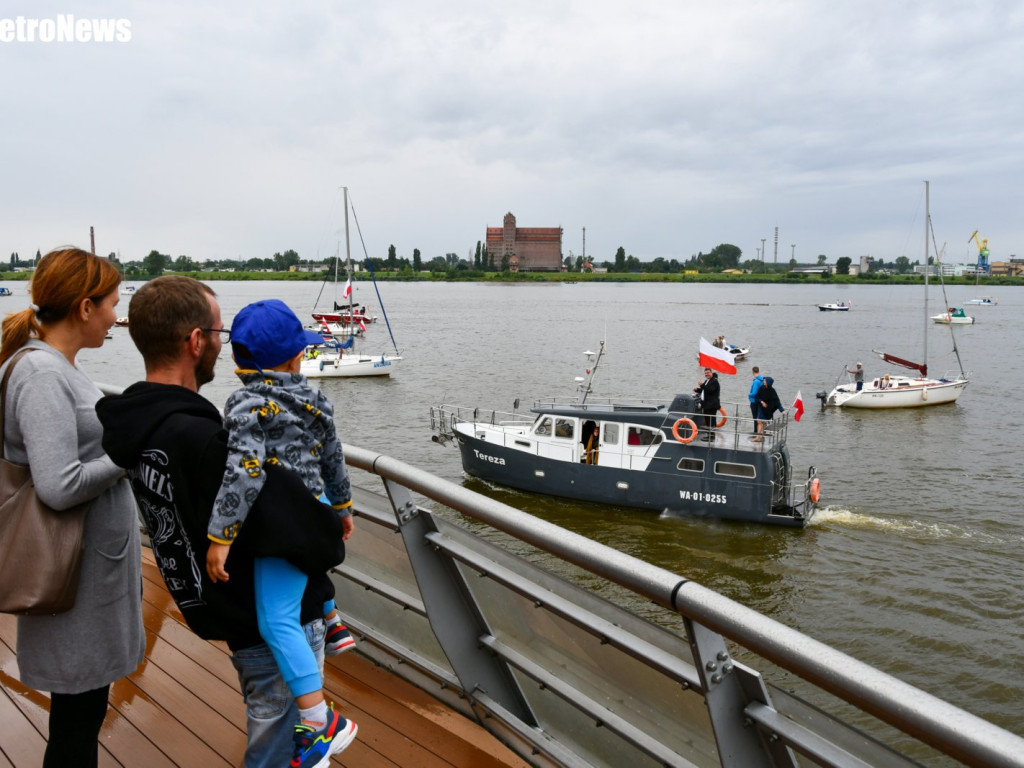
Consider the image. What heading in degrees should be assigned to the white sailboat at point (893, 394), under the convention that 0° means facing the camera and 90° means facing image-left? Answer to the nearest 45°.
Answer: approximately 270°

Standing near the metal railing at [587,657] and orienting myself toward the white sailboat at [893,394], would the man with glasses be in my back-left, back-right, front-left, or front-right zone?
back-left

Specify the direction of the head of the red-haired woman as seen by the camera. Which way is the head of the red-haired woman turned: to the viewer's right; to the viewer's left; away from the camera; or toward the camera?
to the viewer's right

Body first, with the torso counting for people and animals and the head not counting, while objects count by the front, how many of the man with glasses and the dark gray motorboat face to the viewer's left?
1

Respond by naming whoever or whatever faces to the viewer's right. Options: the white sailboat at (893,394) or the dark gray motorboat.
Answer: the white sailboat

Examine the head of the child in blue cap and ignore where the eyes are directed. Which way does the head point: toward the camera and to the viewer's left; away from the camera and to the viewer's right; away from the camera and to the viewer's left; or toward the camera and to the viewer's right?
away from the camera and to the viewer's right

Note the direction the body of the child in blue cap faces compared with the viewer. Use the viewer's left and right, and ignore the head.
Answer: facing away from the viewer and to the right of the viewer

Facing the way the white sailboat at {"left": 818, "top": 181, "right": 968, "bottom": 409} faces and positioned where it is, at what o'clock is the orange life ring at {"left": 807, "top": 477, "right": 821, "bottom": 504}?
The orange life ring is roughly at 3 o'clock from the white sailboat.

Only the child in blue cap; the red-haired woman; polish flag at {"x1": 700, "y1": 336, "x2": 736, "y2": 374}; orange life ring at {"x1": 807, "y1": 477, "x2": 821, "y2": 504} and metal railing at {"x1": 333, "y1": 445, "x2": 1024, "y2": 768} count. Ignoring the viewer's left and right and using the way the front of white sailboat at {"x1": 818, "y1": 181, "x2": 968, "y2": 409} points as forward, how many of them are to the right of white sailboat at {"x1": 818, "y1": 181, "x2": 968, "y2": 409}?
5

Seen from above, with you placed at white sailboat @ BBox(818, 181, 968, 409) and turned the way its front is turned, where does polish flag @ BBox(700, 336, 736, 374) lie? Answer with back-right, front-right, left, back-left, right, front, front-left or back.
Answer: right

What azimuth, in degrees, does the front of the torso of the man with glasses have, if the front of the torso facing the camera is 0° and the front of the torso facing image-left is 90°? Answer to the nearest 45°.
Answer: approximately 225°

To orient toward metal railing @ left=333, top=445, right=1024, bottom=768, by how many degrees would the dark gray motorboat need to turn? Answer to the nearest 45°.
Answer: approximately 90° to its left

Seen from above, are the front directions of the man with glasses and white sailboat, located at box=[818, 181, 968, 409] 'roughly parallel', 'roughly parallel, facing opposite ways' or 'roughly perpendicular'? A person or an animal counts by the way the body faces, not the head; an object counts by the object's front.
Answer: roughly perpendicular

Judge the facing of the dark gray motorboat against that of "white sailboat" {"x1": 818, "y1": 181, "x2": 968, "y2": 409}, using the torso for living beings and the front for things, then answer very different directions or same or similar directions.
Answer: very different directions

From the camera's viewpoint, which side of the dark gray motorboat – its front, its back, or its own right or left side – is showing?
left
